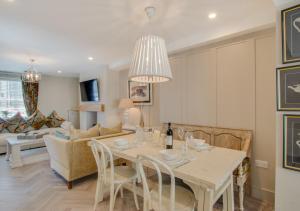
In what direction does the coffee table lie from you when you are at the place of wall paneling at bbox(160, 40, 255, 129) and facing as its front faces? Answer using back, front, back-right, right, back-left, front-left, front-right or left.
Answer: front-right

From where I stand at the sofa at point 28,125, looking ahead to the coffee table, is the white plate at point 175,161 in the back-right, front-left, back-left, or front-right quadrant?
front-left

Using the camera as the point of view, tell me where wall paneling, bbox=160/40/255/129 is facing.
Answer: facing the viewer and to the left of the viewer

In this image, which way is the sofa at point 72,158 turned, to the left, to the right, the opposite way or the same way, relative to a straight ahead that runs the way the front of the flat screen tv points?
to the right

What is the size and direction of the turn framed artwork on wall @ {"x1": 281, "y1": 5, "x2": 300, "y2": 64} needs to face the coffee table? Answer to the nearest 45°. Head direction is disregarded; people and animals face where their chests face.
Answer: approximately 45° to its right

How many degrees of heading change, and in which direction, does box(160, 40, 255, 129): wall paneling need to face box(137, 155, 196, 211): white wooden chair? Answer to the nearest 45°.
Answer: approximately 45° to its left

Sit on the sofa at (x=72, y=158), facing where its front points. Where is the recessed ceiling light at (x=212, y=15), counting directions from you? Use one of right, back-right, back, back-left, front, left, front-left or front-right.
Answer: back

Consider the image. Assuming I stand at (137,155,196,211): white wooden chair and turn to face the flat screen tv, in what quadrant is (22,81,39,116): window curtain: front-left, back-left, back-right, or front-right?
front-left

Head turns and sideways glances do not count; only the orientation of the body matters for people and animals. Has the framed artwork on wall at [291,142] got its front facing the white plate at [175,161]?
no

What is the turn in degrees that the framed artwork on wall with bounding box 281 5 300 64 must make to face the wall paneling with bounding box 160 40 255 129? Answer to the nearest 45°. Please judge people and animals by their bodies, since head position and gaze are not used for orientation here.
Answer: approximately 90° to its right

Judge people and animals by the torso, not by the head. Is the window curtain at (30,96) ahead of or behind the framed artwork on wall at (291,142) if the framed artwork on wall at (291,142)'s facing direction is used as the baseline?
ahead

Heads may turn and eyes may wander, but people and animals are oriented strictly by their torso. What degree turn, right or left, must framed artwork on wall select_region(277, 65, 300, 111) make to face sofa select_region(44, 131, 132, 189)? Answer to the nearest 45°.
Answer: approximately 45° to its right

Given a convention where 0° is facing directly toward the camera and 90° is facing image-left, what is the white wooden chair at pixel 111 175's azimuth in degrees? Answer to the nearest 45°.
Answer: approximately 225°

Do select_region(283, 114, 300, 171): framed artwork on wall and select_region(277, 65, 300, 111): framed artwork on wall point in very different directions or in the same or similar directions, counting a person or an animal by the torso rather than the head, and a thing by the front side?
same or similar directions
